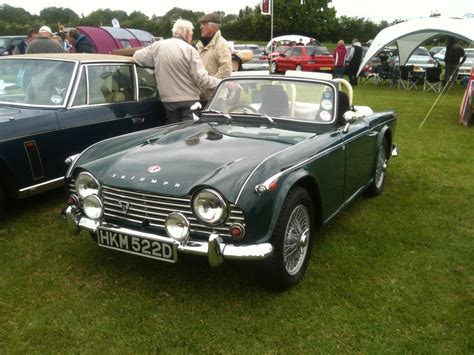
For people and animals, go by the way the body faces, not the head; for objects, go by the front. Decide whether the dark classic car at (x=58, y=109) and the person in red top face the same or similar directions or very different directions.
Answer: very different directions

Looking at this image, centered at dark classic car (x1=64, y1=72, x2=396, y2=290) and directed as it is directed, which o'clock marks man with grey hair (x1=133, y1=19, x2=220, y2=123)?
The man with grey hair is roughly at 4 o'clock from the dark classic car.

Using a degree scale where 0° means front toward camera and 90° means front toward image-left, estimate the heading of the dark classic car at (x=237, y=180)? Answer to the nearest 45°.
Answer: approximately 45°

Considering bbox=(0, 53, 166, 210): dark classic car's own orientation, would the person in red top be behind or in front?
behind

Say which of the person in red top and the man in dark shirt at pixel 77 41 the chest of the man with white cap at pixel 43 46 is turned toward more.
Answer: the man in dark shirt
